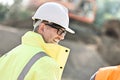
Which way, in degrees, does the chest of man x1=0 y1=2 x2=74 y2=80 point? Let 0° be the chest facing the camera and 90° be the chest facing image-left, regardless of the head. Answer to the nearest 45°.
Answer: approximately 270°
